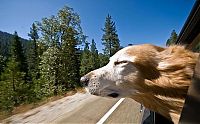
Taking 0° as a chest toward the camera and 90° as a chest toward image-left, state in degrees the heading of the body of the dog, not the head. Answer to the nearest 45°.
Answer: approximately 90°

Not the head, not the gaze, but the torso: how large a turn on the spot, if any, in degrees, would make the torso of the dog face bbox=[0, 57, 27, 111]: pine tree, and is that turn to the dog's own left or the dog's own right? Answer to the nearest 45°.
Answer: approximately 45° to the dog's own right

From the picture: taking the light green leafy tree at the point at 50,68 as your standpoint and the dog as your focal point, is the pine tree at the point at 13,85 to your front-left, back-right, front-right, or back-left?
front-right

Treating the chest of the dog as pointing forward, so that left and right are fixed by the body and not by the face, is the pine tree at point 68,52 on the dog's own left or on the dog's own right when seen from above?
on the dog's own right
